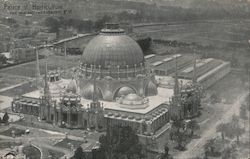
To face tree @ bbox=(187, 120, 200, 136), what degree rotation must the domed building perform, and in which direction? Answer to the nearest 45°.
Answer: approximately 90° to its left

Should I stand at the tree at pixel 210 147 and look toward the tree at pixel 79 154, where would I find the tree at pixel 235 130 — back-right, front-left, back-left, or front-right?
back-right

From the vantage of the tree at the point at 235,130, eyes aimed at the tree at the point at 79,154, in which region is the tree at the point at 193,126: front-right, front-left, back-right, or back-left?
front-right

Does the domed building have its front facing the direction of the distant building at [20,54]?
no

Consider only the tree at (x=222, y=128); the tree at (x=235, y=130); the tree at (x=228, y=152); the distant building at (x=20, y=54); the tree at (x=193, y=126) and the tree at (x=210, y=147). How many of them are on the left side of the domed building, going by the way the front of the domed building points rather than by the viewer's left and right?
5

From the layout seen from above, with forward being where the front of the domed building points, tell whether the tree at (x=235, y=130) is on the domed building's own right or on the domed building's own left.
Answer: on the domed building's own left

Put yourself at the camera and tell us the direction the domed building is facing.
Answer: facing the viewer and to the left of the viewer

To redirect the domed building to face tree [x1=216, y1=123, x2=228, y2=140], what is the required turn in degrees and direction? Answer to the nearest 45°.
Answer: approximately 90° to its left

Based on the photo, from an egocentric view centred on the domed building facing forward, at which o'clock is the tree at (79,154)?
The tree is roughly at 11 o'clock from the domed building.

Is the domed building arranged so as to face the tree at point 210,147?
no

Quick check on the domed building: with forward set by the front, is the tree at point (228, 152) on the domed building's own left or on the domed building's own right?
on the domed building's own left
